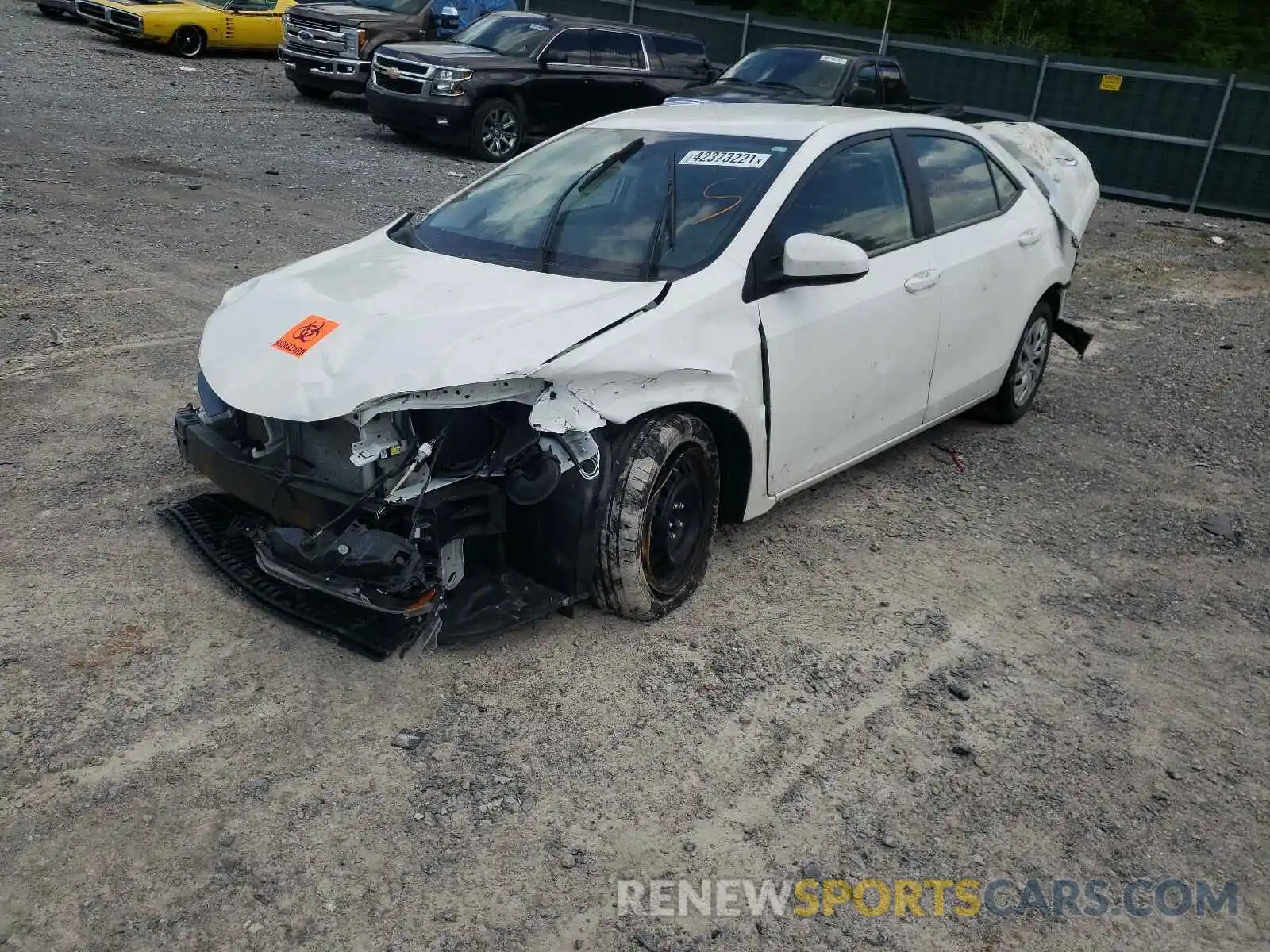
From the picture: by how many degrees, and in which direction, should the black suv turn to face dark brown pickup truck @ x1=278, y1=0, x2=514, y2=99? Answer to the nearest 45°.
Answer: approximately 90° to its right

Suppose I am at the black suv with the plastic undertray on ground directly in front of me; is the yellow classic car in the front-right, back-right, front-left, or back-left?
back-right

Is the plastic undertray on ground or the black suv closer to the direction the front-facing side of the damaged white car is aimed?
the plastic undertray on ground

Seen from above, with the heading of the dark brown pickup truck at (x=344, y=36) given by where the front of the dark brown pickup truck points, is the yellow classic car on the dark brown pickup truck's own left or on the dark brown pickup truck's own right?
on the dark brown pickup truck's own right

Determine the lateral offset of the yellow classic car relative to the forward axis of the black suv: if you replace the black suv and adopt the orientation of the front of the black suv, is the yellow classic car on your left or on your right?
on your right

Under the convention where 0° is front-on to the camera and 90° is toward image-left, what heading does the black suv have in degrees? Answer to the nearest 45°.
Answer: approximately 45°

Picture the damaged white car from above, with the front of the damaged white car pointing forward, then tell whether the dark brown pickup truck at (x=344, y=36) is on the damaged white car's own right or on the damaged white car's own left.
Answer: on the damaged white car's own right

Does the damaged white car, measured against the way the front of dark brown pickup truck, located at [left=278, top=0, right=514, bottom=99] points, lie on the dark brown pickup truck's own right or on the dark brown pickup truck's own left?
on the dark brown pickup truck's own left

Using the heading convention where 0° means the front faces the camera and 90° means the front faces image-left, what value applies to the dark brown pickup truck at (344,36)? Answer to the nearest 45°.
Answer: approximately 45°

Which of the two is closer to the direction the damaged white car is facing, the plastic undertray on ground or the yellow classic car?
the plastic undertray on ground

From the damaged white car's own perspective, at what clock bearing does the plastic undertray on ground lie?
The plastic undertray on ground is roughly at 12 o'clock from the damaged white car.
